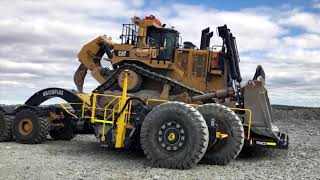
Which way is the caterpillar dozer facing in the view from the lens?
facing the viewer and to the right of the viewer
